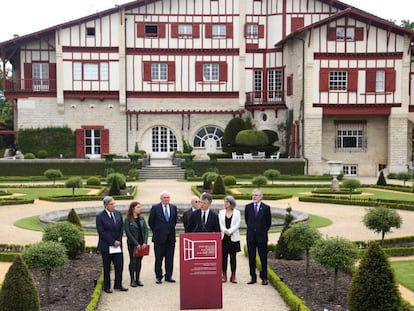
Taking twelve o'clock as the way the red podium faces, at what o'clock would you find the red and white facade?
The red and white facade is roughly at 6 o'clock from the red podium.

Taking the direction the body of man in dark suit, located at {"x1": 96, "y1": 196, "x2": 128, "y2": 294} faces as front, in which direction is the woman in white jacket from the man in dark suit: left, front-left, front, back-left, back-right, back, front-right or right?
front-left

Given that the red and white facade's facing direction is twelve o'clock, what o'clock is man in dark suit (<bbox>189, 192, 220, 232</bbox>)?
The man in dark suit is roughly at 12 o'clock from the red and white facade.

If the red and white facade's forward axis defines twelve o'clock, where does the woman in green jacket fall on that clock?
The woman in green jacket is roughly at 12 o'clock from the red and white facade.

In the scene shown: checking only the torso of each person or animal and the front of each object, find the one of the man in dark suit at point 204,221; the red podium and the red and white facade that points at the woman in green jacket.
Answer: the red and white facade

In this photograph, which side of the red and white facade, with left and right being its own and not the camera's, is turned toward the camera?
front

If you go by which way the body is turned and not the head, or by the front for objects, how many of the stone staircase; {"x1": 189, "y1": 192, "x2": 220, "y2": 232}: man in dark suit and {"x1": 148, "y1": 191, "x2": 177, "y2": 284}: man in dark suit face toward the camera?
3

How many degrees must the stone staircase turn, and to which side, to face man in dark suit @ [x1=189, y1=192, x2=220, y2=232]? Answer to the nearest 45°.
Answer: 0° — it already faces them

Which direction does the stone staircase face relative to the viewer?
toward the camera

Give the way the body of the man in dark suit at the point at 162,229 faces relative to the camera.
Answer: toward the camera

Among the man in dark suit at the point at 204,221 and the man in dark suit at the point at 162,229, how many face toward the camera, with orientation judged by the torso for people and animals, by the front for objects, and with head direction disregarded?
2

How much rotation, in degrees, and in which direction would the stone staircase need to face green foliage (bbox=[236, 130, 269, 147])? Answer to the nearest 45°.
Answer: approximately 90° to its left

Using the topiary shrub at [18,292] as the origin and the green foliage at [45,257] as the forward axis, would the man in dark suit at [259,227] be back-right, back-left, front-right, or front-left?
front-right

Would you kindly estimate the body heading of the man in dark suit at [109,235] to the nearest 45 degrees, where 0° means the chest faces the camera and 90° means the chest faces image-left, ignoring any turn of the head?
approximately 315°

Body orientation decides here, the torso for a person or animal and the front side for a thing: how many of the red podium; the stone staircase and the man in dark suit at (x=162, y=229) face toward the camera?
3

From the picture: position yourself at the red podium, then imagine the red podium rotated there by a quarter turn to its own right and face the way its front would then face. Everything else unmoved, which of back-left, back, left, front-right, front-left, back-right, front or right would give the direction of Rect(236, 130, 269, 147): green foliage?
right
